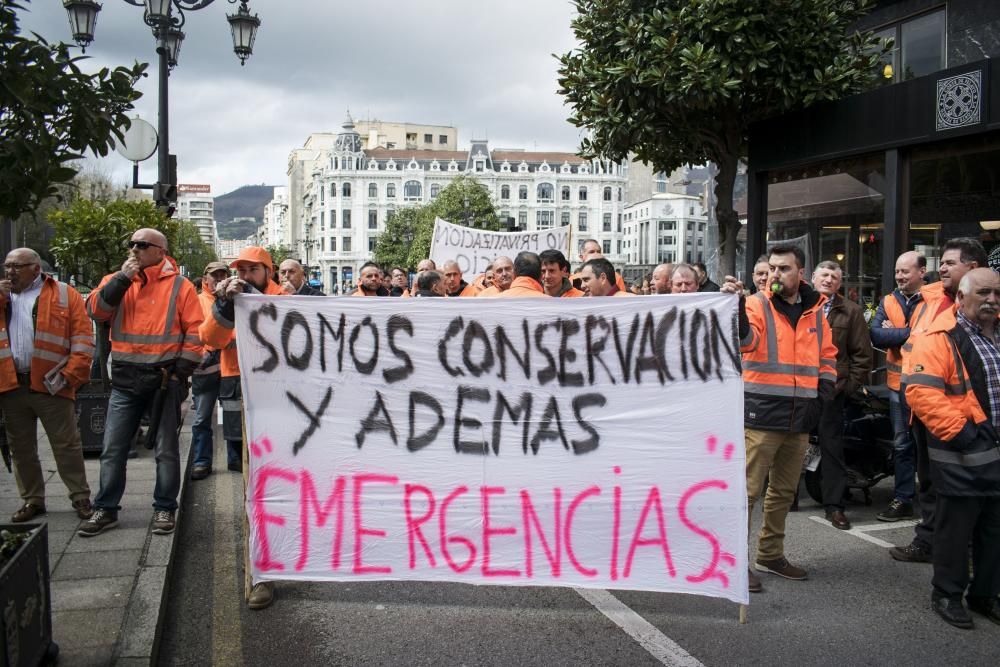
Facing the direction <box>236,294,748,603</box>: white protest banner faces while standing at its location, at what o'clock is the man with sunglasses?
The man with sunglasses is roughly at 4 o'clock from the white protest banner.

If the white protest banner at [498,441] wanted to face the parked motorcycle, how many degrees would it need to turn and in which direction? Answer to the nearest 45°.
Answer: approximately 135° to its left

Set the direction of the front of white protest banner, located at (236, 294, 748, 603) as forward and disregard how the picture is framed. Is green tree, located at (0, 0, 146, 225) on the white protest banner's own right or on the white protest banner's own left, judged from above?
on the white protest banner's own right

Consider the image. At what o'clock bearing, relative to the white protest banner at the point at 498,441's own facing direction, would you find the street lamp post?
The street lamp post is roughly at 5 o'clock from the white protest banner.

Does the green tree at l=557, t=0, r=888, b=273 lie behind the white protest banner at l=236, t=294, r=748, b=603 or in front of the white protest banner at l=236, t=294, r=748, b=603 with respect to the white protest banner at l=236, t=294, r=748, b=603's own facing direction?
behind

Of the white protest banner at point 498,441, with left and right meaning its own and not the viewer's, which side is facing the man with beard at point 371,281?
back

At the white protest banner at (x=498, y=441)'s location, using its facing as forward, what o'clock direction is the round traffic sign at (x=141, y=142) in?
The round traffic sign is roughly at 5 o'clock from the white protest banner.

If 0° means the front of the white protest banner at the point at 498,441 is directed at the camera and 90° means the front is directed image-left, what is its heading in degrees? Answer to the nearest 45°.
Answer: approximately 0°
